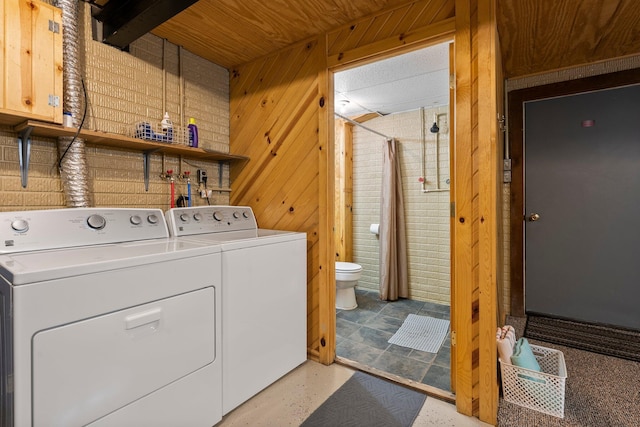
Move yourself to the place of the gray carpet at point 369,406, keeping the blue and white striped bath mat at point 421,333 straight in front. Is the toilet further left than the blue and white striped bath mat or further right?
left

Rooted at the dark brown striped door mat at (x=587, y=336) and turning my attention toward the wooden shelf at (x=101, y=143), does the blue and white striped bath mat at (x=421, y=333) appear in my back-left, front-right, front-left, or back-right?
front-right

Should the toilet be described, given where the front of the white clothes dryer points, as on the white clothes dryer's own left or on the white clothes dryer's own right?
on the white clothes dryer's own left

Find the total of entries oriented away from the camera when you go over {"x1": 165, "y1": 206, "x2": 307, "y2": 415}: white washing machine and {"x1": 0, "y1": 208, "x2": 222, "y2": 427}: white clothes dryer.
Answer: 0

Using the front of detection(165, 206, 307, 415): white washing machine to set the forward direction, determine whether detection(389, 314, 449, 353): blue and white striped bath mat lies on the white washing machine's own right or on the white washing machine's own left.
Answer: on the white washing machine's own left

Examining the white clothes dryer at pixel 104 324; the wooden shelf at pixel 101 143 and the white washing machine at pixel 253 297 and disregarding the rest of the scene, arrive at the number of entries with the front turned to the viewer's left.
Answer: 0

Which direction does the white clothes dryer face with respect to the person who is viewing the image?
facing the viewer and to the right of the viewer

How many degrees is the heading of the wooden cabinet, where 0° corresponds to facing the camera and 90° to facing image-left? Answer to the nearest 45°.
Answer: approximately 315°

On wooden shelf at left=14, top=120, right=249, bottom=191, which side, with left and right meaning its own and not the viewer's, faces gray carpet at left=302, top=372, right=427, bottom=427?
front

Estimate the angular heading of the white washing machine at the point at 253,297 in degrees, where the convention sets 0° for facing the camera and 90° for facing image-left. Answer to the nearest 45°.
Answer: approximately 315°
